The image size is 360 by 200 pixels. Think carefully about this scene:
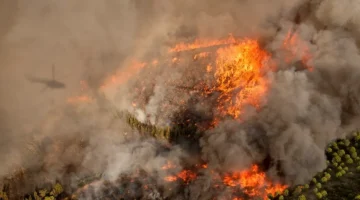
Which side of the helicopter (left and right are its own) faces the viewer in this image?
right

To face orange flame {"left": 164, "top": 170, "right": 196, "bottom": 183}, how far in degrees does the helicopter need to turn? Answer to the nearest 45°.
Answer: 0° — it already faces it

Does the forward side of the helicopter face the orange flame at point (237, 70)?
yes
